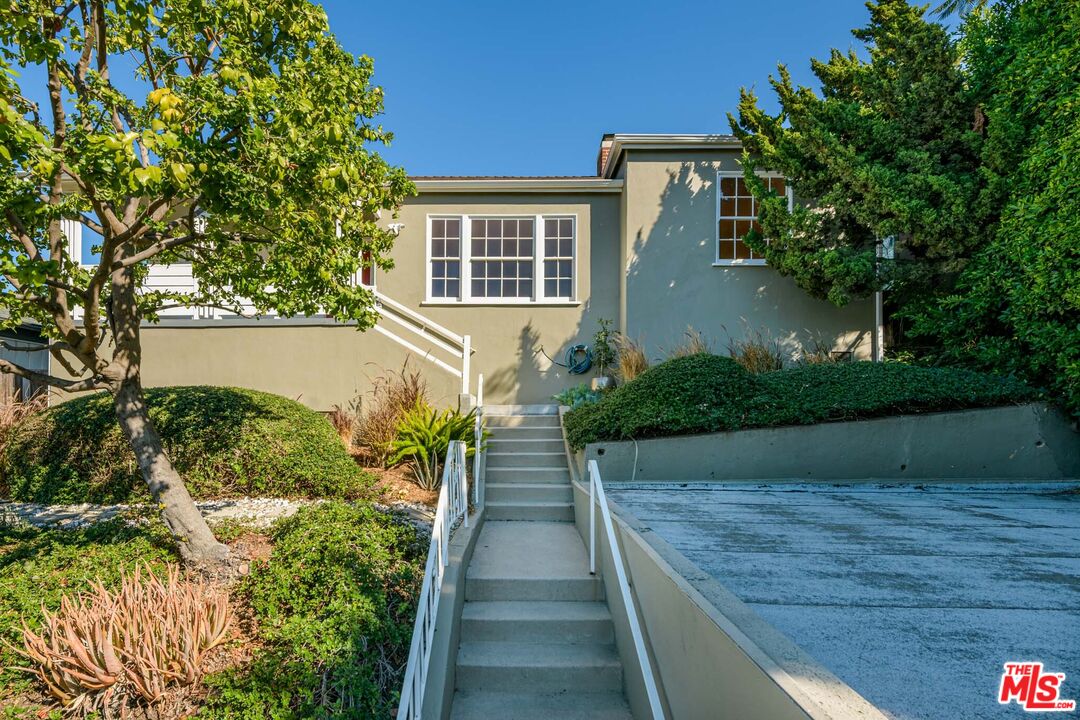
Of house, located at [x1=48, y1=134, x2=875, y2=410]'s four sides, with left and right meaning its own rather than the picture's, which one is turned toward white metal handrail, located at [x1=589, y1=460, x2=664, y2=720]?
front

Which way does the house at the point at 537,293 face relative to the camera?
toward the camera

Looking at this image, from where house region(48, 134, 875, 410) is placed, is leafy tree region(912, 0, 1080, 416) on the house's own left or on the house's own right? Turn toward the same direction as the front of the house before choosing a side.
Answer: on the house's own left

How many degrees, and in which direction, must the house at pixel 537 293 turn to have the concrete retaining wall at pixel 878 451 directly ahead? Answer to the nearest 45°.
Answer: approximately 45° to its left

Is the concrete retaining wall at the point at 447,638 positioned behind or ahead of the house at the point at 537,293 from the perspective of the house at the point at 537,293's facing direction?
ahead

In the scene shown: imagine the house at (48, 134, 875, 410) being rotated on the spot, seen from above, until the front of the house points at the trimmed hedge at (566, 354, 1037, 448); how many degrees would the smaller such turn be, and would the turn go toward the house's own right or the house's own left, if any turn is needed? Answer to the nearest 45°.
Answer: approximately 45° to the house's own left

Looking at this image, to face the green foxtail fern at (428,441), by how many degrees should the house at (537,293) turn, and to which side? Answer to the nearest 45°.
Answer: approximately 45° to its right

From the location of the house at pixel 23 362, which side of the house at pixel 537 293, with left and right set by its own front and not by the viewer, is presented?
right

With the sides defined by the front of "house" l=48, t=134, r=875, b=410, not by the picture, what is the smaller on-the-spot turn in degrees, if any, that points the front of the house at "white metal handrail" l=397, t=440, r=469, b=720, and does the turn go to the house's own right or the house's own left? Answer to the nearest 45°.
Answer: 0° — it already faces it

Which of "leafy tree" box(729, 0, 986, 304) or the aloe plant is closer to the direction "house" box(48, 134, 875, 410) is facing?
the aloe plant

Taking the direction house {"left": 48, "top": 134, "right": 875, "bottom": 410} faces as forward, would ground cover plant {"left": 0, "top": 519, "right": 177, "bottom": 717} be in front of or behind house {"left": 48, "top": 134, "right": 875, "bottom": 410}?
in front

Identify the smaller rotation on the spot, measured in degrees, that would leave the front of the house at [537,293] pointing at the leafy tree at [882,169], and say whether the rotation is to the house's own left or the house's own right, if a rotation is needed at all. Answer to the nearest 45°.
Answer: approximately 45° to the house's own left

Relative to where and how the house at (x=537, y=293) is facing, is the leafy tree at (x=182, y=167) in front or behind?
in front
